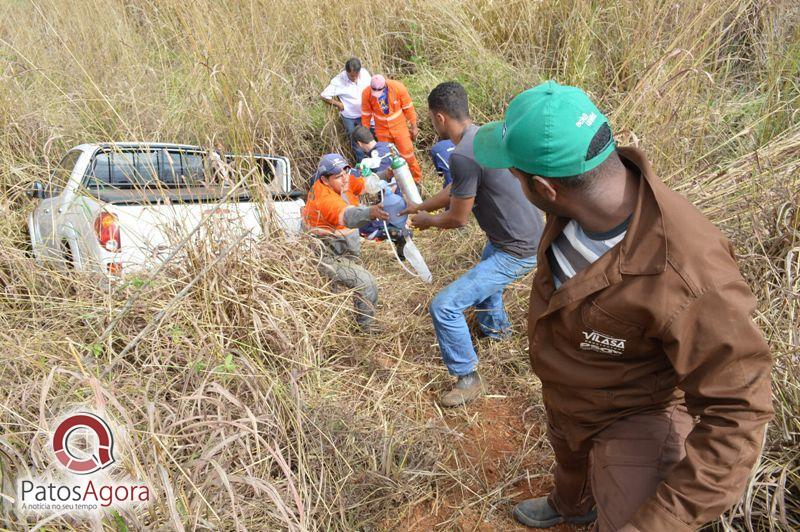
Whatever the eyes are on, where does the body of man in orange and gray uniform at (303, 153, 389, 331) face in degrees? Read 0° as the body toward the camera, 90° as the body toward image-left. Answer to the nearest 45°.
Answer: approximately 315°

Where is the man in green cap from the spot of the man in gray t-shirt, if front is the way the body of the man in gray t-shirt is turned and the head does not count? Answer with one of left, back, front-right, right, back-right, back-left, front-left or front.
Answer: left

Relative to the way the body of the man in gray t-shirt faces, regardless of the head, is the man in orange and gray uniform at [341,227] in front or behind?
in front

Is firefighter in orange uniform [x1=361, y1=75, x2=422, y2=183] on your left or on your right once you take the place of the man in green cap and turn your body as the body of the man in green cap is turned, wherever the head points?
on your right

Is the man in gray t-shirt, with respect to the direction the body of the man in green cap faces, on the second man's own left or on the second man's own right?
on the second man's own right

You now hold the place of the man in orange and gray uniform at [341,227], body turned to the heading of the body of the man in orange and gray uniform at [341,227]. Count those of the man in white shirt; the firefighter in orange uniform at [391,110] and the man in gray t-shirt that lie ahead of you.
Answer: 1

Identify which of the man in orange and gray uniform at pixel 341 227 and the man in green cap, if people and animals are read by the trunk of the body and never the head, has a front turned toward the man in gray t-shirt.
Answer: the man in orange and gray uniform

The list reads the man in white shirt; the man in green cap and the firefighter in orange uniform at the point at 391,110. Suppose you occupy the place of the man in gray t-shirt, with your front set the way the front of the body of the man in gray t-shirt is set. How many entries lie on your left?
1

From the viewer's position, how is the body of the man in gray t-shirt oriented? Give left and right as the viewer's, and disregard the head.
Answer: facing to the left of the viewer

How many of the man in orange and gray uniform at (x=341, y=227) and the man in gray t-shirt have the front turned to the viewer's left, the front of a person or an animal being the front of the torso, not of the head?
1

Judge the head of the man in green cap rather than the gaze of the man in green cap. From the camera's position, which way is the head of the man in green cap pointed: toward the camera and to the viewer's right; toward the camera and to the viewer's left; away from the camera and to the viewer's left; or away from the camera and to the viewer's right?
away from the camera and to the viewer's left

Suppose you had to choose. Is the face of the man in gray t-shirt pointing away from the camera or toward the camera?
away from the camera

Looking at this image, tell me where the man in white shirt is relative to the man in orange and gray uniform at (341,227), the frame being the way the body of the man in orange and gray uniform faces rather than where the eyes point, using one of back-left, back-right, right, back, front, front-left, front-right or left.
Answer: back-left

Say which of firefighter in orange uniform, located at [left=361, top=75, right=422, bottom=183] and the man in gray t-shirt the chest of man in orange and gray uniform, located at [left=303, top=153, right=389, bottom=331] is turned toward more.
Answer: the man in gray t-shirt
